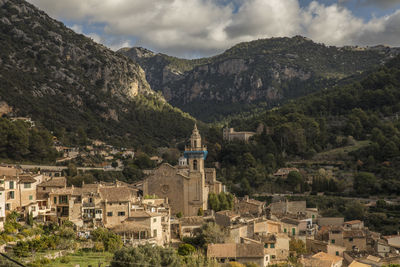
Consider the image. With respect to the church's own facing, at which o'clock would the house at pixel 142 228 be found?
The house is roughly at 1 o'clock from the church.

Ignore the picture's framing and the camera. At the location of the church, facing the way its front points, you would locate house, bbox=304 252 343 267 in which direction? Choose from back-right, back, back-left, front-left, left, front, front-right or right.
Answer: left

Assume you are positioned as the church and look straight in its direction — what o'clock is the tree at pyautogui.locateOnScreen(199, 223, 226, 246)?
The tree is roughly at 10 o'clock from the church.

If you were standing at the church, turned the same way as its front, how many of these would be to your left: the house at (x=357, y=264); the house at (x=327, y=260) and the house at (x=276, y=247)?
3

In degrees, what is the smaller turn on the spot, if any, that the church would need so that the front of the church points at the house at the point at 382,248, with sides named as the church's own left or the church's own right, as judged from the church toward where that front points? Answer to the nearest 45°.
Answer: approximately 45° to the church's own left

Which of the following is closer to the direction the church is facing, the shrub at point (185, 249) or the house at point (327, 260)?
the shrub

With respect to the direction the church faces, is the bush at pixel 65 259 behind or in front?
in front

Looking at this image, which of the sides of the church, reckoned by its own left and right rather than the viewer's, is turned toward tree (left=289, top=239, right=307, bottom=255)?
left

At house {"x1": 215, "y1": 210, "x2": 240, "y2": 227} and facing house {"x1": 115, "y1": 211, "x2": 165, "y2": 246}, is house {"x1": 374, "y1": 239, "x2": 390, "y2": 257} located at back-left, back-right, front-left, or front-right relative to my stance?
back-left

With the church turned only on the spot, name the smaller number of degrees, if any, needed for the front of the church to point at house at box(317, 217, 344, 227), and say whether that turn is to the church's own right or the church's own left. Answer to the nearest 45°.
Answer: approximately 135° to the church's own left

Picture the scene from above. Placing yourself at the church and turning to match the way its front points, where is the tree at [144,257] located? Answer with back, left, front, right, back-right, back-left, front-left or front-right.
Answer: front-left

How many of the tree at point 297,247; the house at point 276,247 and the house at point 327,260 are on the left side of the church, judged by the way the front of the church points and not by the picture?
3

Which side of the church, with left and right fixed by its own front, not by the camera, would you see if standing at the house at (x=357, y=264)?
left

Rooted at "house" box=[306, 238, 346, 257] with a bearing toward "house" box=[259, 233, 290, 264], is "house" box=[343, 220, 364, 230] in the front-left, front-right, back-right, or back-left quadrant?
back-right

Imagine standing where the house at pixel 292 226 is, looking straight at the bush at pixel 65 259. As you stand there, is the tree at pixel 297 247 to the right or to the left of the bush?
left
